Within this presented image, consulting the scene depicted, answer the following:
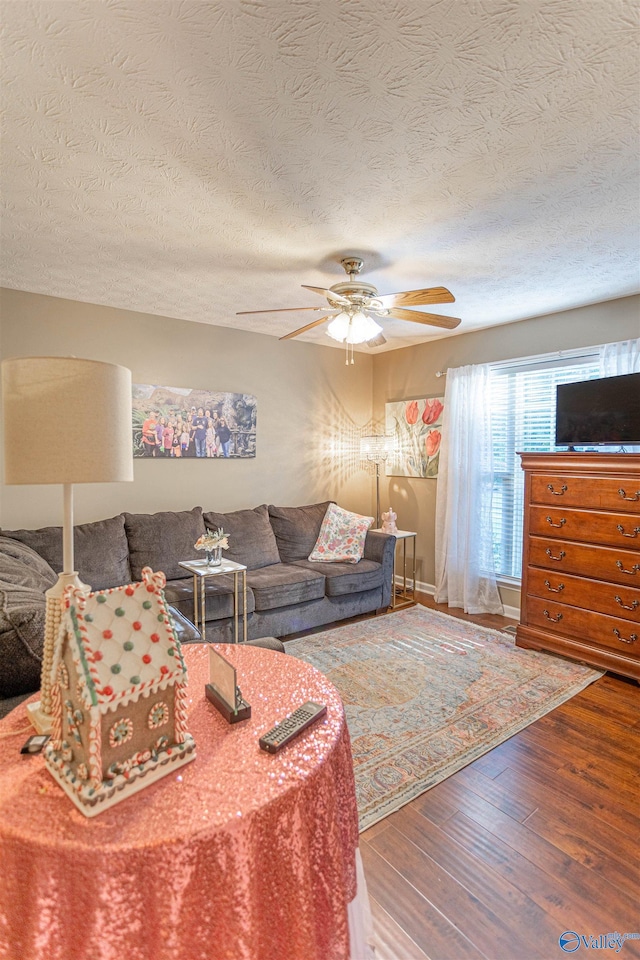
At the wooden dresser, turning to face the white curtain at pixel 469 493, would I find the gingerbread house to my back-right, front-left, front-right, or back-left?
back-left

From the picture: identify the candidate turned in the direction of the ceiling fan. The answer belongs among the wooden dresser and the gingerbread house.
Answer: the wooden dresser

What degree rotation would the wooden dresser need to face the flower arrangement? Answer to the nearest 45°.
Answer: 0° — it already faces it

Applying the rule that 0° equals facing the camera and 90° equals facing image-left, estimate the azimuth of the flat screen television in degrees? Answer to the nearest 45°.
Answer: approximately 45°

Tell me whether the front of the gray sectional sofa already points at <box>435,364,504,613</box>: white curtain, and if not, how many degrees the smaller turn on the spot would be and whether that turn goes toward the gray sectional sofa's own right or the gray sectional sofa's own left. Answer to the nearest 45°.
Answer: approximately 45° to the gray sectional sofa's own left

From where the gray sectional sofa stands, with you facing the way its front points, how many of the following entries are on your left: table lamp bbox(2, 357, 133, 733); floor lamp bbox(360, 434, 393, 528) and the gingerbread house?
1

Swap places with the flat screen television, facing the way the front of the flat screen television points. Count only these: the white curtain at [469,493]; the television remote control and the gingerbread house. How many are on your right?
1

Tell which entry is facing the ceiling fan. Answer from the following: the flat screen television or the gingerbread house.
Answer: the flat screen television

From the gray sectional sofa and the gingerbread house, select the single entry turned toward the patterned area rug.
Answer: the gray sectional sofa

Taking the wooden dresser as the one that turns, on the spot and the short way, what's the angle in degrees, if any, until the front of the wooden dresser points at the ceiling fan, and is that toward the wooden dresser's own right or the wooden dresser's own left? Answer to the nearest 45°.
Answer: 0° — it already faces it

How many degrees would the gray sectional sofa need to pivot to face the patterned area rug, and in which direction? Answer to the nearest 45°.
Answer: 0° — it already faces it
